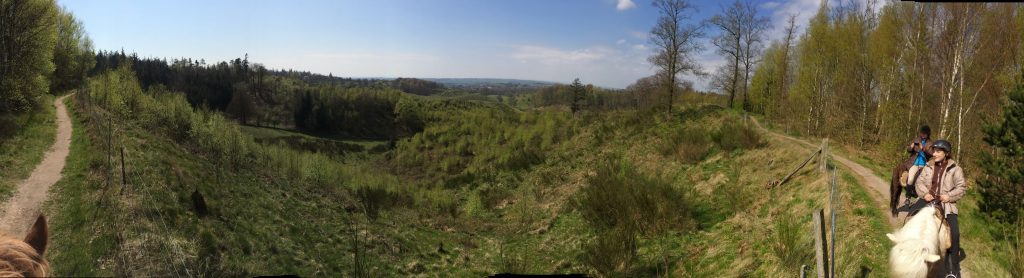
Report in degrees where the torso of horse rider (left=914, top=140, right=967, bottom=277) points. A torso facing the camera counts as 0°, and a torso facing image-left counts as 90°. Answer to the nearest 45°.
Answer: approximately 45°

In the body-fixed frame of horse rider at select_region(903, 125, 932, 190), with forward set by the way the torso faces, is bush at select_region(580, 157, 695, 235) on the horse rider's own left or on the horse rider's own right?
on the horse rider's own right

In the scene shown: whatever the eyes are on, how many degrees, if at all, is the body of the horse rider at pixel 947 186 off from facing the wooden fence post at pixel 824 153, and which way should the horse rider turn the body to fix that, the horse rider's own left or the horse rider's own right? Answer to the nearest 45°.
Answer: approximately 135° to the horse rider's own right

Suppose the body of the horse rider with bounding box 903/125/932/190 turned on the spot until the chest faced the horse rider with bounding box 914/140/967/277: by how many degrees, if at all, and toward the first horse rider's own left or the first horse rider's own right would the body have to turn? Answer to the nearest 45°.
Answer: approximately 45° to the first horse rider's own left

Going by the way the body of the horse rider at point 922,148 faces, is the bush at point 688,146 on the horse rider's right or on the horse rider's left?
on the horse rider's right

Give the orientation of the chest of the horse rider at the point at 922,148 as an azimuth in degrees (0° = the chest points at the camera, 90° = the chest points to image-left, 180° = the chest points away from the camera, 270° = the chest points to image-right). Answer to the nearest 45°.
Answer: approximately 45°

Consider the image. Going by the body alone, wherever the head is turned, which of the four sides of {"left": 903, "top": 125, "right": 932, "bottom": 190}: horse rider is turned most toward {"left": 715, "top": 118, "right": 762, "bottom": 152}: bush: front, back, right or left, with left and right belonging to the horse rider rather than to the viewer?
right
